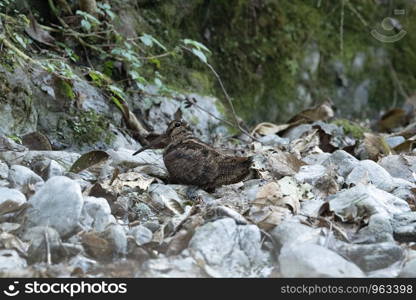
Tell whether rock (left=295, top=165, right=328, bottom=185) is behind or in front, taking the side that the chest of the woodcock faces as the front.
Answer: behind

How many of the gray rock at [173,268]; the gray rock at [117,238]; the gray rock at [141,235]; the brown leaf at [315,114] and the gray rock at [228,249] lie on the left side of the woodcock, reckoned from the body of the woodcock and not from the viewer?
4

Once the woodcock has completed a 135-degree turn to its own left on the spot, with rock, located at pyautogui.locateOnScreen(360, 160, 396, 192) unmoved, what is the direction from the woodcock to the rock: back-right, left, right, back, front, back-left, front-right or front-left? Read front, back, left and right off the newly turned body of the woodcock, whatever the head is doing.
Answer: front-left

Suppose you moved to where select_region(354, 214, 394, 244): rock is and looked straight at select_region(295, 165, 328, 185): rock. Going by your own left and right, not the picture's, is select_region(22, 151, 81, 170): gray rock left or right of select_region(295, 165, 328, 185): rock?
left

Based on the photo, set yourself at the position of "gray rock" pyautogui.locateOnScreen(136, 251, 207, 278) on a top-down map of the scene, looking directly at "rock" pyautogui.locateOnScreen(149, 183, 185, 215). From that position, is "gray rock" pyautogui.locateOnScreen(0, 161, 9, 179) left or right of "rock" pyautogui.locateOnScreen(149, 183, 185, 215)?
left

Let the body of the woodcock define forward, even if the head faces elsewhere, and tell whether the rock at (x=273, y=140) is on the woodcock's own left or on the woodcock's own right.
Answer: on the woodcock's own right

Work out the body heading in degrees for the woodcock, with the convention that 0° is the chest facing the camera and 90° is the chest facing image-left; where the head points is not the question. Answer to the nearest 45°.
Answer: approximately 90°

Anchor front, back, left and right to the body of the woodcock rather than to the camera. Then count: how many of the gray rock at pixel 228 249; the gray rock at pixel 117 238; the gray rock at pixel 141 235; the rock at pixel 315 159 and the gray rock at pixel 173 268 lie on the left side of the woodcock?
4

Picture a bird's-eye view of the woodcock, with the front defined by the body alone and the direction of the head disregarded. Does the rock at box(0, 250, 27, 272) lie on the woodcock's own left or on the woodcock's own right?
on the woodcock's own left

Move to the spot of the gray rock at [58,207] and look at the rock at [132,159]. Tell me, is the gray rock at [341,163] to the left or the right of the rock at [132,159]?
right

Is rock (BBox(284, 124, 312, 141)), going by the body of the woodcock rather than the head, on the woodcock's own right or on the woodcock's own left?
on the woodcock's own right
